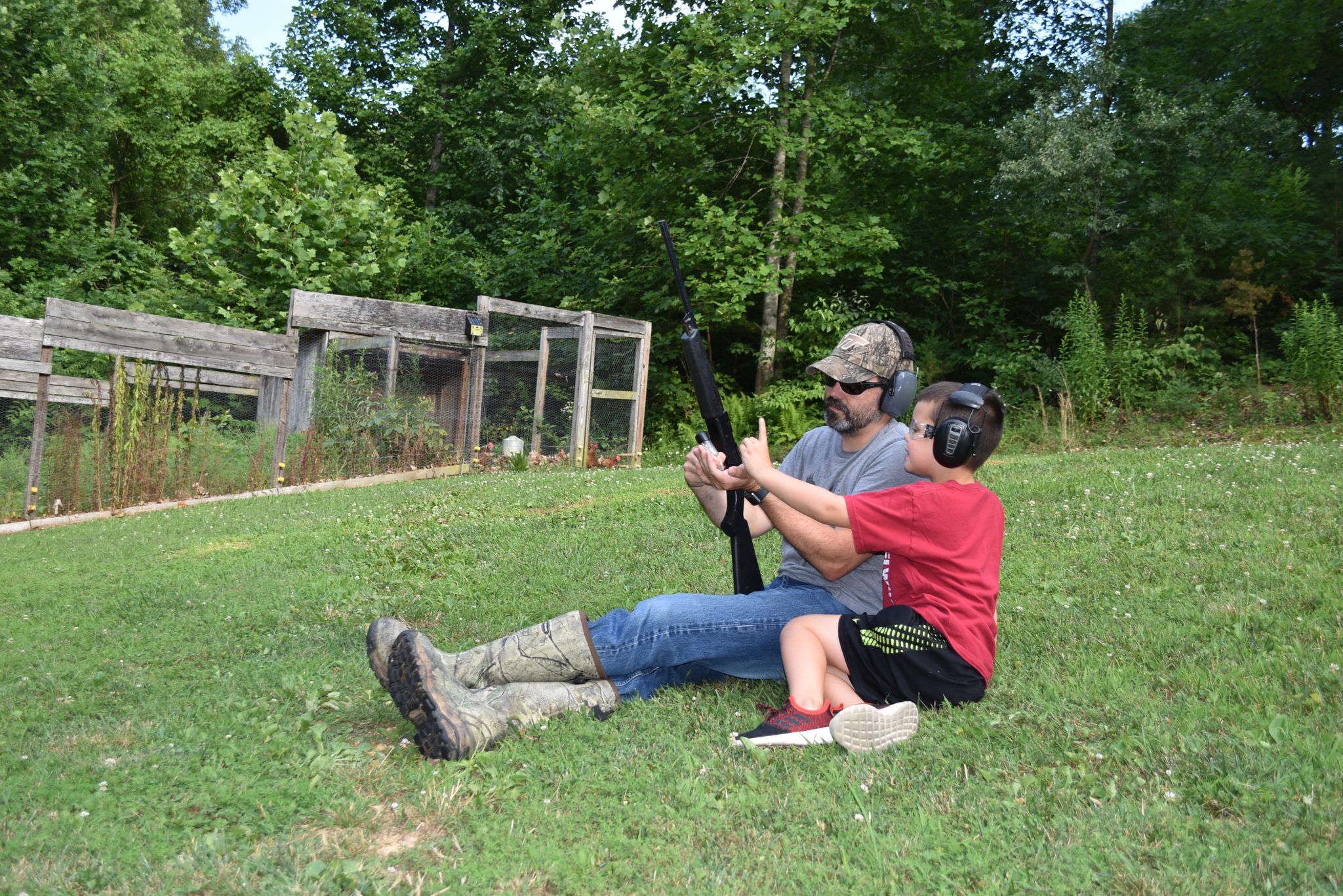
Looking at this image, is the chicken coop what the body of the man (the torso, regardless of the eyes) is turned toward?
no

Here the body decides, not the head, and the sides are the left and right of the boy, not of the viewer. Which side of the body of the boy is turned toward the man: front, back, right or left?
front

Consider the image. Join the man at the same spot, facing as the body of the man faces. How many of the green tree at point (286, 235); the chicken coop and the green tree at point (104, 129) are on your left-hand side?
0

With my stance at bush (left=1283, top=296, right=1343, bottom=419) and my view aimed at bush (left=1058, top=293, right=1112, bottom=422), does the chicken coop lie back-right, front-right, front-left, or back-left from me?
front-left

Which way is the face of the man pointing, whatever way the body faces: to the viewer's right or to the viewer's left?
to the viewer's left

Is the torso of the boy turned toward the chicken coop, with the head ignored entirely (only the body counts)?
no

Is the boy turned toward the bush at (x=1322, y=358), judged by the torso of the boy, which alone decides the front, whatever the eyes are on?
no

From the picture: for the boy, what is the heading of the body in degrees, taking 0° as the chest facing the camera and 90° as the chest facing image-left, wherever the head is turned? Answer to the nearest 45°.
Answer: approximately 90°

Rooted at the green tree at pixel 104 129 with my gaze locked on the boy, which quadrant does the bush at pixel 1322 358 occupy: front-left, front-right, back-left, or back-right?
front-left

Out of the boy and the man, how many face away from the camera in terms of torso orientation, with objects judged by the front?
0

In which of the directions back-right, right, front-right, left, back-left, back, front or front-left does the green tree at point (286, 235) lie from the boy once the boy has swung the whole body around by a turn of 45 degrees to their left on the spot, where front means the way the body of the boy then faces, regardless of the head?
right

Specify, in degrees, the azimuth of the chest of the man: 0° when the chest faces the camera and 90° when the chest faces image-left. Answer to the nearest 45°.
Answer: approximately 45°

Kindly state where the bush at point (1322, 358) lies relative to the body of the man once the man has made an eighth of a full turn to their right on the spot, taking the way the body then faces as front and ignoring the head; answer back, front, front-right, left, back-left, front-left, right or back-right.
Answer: back-right
